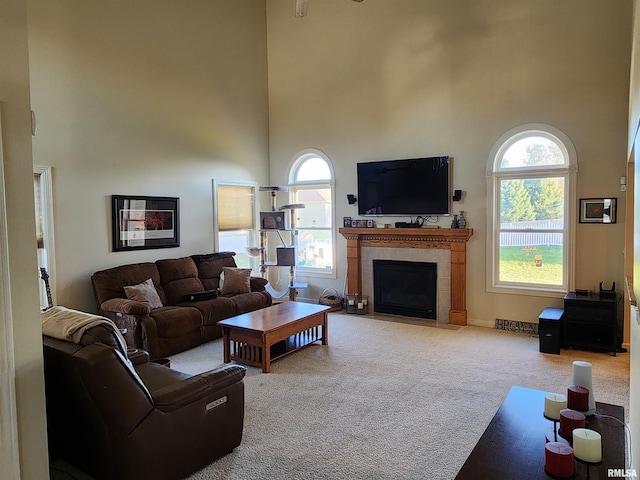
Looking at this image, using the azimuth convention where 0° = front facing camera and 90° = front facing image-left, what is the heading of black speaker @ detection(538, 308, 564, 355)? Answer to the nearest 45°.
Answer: approximately 0°

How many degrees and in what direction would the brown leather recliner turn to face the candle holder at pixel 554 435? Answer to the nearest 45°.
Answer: approximately 90° to its right

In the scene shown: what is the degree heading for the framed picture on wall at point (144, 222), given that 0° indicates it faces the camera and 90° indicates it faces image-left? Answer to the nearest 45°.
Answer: approximately 315°

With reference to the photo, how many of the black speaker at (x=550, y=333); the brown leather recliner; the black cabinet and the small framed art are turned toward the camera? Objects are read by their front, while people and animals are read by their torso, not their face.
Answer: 3

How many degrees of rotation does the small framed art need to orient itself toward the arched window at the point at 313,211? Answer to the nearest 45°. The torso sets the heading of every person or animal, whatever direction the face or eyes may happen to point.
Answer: approximately 90° to its right

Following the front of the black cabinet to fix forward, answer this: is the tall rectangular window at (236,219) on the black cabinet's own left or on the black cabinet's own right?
on the black cabinet's own right

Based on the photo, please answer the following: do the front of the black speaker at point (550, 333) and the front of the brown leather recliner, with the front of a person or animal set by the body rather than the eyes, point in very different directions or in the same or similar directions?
very different directions
